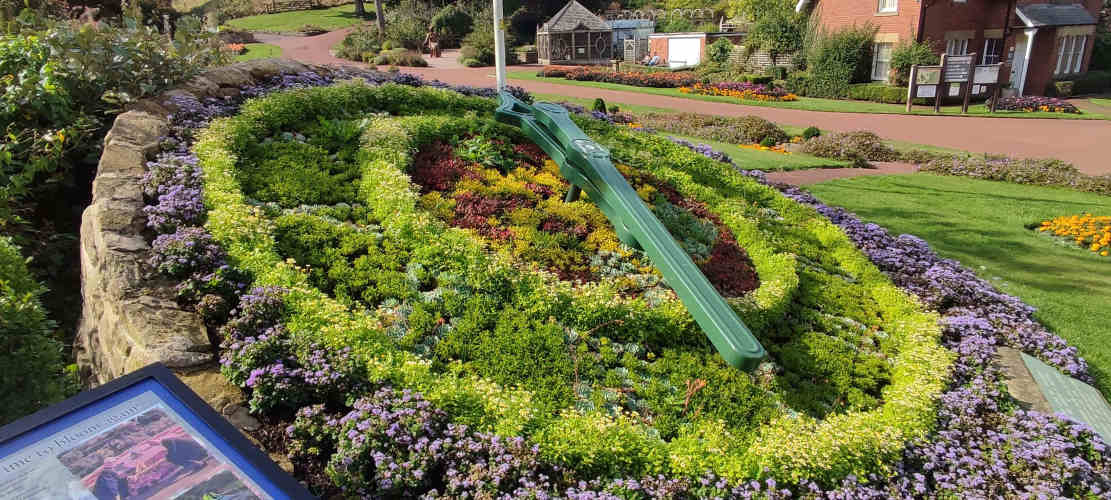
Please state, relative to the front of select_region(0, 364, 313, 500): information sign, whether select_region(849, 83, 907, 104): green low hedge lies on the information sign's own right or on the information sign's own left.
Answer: on the information sign's own left

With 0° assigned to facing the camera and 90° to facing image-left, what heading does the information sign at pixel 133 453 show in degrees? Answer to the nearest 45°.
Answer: approximately 315°

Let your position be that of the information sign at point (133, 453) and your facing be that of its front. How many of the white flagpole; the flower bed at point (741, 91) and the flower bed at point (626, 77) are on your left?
3

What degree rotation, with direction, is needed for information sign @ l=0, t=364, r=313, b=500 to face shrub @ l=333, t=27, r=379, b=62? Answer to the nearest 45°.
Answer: approximately 135° to its left

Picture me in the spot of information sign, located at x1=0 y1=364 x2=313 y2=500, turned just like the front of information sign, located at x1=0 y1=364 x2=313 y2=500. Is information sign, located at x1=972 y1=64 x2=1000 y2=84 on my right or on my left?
on my left

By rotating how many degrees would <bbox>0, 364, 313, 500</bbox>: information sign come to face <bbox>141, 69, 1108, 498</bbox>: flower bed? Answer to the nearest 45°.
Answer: approximately 90° to its left

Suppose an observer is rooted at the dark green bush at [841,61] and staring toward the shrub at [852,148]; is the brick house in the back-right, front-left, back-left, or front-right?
back-left
